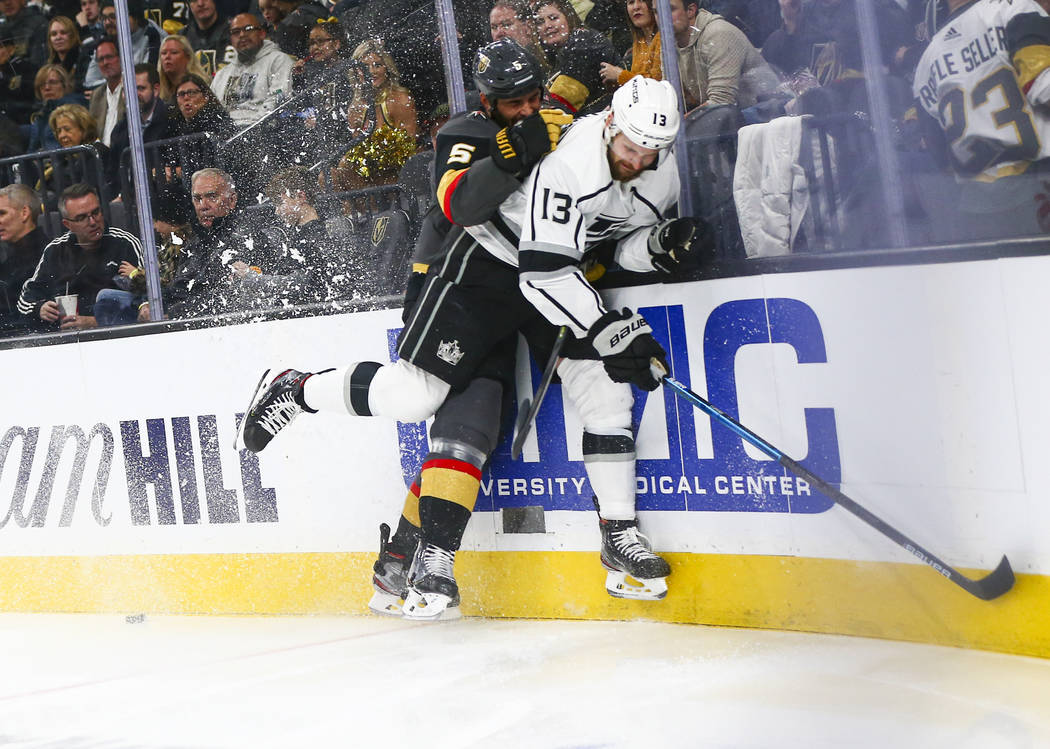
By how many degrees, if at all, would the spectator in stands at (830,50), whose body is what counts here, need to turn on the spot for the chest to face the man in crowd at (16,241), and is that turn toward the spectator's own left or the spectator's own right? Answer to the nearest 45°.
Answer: approximately 90° to the spectator's own right

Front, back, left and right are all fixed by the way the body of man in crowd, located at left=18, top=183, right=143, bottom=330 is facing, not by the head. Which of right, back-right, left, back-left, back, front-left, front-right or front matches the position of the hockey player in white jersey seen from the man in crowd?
front-left

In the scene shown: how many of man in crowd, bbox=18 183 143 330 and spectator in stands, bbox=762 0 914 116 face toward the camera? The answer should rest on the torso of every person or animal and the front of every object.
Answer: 2
